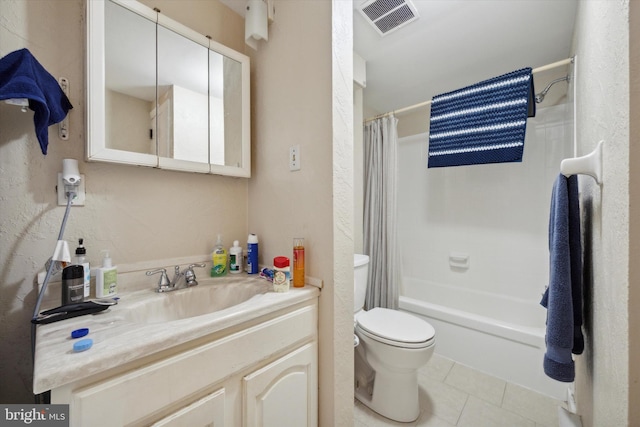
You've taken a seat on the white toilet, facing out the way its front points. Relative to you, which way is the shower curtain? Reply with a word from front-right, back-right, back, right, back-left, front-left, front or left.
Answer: back-left

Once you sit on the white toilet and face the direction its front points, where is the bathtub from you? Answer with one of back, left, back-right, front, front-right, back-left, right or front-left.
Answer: left

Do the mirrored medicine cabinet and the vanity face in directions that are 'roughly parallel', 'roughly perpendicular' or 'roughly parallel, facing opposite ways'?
roughly parallel

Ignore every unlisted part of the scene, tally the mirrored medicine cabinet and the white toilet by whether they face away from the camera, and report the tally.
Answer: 0

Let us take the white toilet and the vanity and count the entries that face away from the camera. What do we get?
0

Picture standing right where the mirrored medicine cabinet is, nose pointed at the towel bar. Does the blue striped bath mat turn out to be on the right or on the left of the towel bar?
left

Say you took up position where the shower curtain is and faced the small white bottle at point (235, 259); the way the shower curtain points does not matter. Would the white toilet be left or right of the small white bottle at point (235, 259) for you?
left

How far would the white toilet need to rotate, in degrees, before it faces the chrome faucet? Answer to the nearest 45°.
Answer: approximately 90° to its right

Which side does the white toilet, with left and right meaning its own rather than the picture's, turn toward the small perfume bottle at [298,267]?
right

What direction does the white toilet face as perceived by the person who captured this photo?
facing the viewer and to the right of the viewer

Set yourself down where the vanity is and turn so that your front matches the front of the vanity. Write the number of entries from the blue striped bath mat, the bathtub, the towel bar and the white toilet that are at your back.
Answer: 0

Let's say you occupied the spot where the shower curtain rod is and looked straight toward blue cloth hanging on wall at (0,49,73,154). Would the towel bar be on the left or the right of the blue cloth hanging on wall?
left
